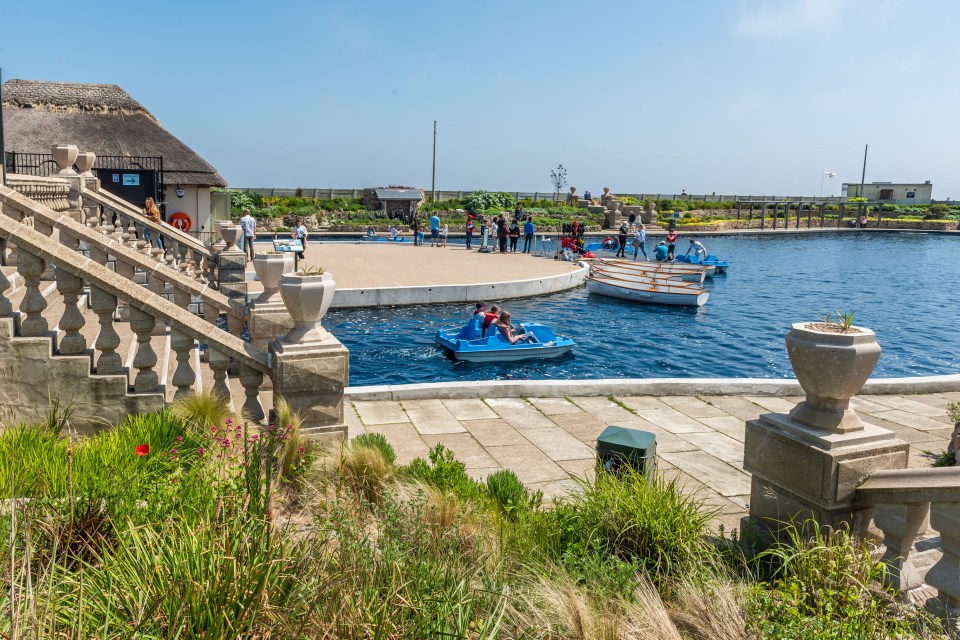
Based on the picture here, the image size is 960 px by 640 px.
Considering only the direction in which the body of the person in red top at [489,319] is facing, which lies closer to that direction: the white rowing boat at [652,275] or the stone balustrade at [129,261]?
the white rowing boat

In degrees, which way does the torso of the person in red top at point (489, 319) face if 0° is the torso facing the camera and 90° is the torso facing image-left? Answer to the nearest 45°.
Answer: approximately 270°

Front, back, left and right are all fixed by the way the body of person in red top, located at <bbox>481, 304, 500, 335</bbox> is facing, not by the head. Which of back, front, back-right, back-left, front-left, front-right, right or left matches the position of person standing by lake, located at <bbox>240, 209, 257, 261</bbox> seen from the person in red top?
back-left

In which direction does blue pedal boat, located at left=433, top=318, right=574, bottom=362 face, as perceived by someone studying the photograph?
facing to the right of the viewer
